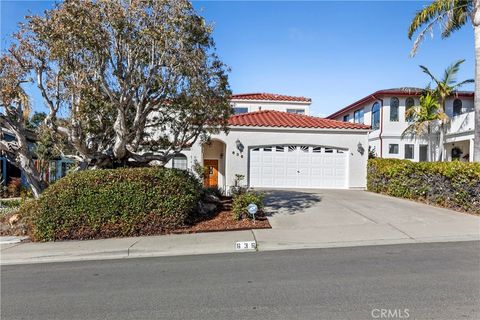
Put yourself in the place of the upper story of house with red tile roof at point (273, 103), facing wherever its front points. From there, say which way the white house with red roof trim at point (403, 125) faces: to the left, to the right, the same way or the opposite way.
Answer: the same way

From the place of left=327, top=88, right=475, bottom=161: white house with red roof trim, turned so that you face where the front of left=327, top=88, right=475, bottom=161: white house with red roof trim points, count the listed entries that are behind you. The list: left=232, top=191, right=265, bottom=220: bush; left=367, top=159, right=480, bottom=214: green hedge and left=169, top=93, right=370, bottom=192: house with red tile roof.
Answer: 0

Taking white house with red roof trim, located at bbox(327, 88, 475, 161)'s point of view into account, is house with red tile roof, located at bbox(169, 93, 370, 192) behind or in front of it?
in front

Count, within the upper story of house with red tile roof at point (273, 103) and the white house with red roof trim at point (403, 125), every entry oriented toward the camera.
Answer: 2

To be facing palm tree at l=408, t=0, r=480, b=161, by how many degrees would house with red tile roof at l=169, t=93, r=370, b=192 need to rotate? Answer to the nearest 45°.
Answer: approximately 45° to its left

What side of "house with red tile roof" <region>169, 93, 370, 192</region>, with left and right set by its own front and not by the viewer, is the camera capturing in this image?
front

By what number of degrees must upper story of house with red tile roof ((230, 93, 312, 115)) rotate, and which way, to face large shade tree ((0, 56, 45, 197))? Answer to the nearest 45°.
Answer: approximately 45° to its right

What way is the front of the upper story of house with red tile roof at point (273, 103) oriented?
toward the camera

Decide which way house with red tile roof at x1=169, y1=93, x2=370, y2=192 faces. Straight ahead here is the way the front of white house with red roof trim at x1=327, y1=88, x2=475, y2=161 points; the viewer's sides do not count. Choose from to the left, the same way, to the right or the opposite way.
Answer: the same way

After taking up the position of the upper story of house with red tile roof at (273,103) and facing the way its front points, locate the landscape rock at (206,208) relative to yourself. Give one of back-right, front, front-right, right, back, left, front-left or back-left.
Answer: front

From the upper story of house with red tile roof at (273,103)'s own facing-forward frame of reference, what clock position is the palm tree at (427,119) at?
The palm tree is roughly at 10 o'clock from the upper story of house with red tile roof.

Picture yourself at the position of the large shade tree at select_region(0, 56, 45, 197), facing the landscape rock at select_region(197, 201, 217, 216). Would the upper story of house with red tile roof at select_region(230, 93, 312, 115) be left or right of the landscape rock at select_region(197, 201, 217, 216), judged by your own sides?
left

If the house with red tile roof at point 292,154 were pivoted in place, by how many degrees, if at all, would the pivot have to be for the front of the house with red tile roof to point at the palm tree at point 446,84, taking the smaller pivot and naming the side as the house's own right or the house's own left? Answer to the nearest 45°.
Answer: approximately 90° to the house's own left

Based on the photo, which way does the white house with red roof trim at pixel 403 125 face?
toward the camera

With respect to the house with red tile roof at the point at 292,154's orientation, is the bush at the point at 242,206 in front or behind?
in front

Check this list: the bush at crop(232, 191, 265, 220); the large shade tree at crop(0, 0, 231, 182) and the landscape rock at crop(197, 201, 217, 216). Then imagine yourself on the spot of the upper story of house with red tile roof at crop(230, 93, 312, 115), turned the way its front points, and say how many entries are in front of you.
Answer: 3
